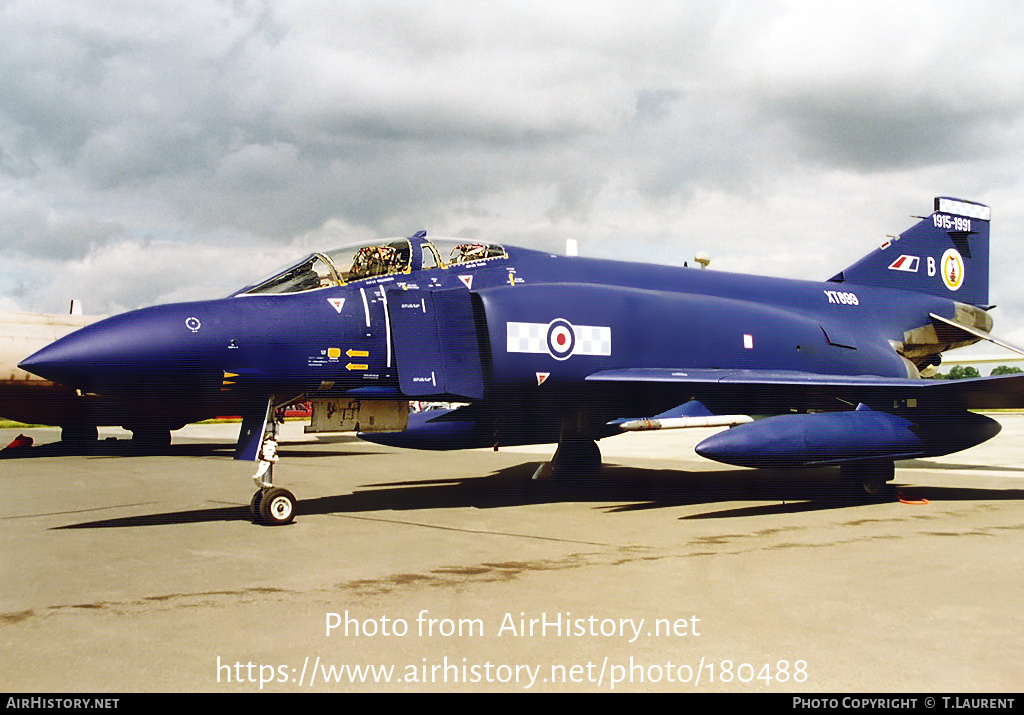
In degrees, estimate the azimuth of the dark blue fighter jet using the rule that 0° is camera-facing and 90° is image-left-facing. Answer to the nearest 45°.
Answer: approximately 45°
